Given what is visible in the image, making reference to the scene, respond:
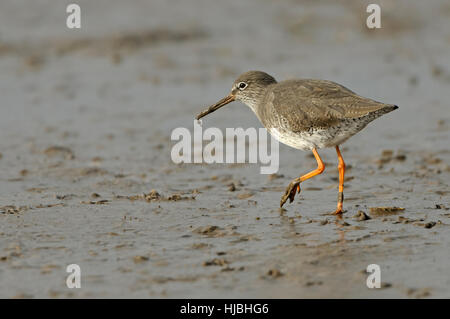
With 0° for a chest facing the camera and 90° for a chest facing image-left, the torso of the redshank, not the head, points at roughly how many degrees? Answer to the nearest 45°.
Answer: approximately 90°
